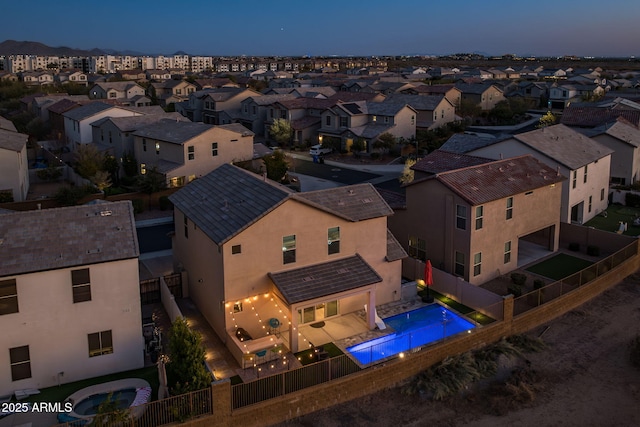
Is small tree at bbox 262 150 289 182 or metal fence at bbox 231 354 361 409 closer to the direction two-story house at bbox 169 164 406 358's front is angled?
the small tree

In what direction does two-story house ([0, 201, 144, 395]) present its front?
away from the camera

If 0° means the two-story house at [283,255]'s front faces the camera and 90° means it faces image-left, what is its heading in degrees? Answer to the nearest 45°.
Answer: approximately 135°

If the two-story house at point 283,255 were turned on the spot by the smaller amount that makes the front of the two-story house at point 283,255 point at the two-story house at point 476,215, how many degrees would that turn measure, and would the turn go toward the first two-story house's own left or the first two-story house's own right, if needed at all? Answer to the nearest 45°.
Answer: approximately 90° to the first two-story house's own right

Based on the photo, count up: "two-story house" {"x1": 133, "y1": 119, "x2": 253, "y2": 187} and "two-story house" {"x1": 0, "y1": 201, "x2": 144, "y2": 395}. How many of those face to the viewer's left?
0

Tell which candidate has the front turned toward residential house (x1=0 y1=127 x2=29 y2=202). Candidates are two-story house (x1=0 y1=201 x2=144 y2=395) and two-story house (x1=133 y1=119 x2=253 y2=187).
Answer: two-story house (x1=0 y1=201 x2=144 y2=395)

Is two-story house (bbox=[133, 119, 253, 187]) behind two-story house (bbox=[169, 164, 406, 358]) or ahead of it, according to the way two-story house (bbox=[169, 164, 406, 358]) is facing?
ahead

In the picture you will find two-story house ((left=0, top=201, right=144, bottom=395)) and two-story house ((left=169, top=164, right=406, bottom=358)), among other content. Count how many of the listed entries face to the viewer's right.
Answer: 0

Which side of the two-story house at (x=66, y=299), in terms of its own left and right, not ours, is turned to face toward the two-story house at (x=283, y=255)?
right

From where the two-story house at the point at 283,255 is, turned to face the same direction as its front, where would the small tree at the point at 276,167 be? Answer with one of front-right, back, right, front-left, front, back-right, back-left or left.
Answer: front-right

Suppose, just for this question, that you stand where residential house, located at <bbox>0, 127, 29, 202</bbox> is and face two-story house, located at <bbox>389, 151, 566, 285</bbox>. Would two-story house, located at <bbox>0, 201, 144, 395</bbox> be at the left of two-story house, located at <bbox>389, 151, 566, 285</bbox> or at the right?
right

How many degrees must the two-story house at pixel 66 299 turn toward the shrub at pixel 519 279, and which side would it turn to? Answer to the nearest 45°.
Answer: approximately 90° to its right

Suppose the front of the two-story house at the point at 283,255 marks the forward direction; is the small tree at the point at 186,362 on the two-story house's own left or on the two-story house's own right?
on the two-story house's own left
